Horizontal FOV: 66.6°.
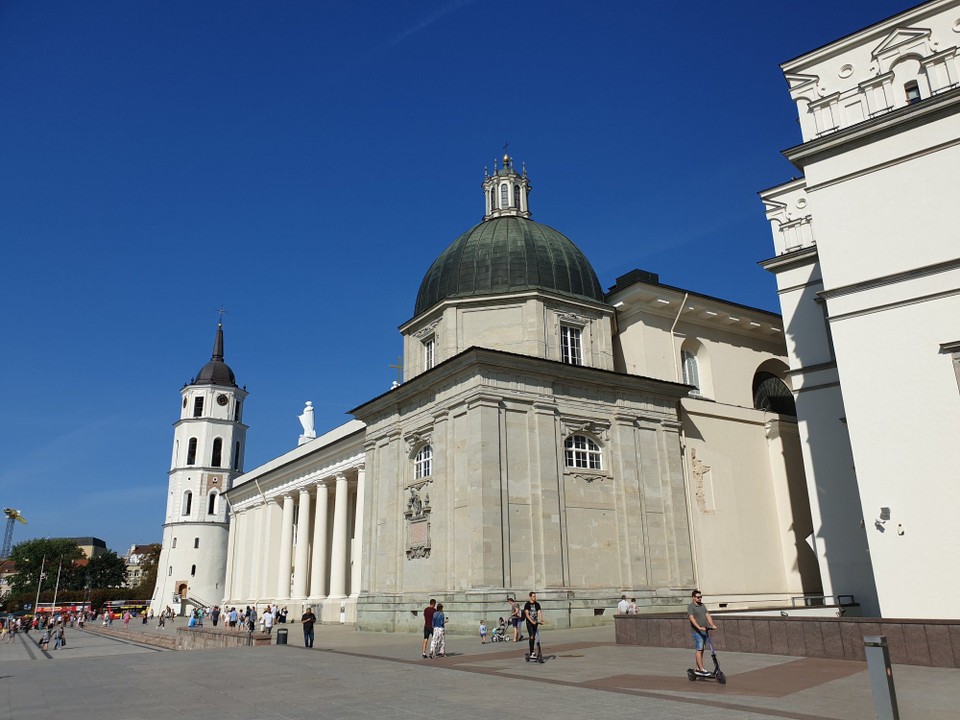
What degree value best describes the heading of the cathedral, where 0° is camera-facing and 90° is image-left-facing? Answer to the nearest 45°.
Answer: approximately 135°

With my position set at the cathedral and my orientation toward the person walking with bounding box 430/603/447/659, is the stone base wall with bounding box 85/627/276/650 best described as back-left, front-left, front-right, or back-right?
front-right

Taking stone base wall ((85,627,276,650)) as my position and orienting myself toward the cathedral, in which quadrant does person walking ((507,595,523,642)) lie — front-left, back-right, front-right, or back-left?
front-right

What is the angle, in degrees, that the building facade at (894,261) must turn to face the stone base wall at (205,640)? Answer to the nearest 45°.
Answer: approximately 45° to its right

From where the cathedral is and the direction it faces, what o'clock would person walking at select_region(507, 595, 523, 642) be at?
The person walking is roughly at 8 o'clock from the cathedral.

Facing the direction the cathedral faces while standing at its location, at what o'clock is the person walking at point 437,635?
The person walking is roughly at 8 o'clock from the cathedral.

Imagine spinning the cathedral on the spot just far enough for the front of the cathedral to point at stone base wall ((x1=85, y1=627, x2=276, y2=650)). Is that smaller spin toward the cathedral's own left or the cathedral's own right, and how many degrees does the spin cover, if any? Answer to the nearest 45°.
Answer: approximately 45° to the cathedral's own left

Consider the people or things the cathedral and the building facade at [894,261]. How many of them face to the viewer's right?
0

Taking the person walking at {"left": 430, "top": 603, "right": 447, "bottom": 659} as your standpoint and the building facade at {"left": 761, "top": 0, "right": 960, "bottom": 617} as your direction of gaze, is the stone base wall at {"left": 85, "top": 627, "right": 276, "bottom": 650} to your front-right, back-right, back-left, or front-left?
back-left
